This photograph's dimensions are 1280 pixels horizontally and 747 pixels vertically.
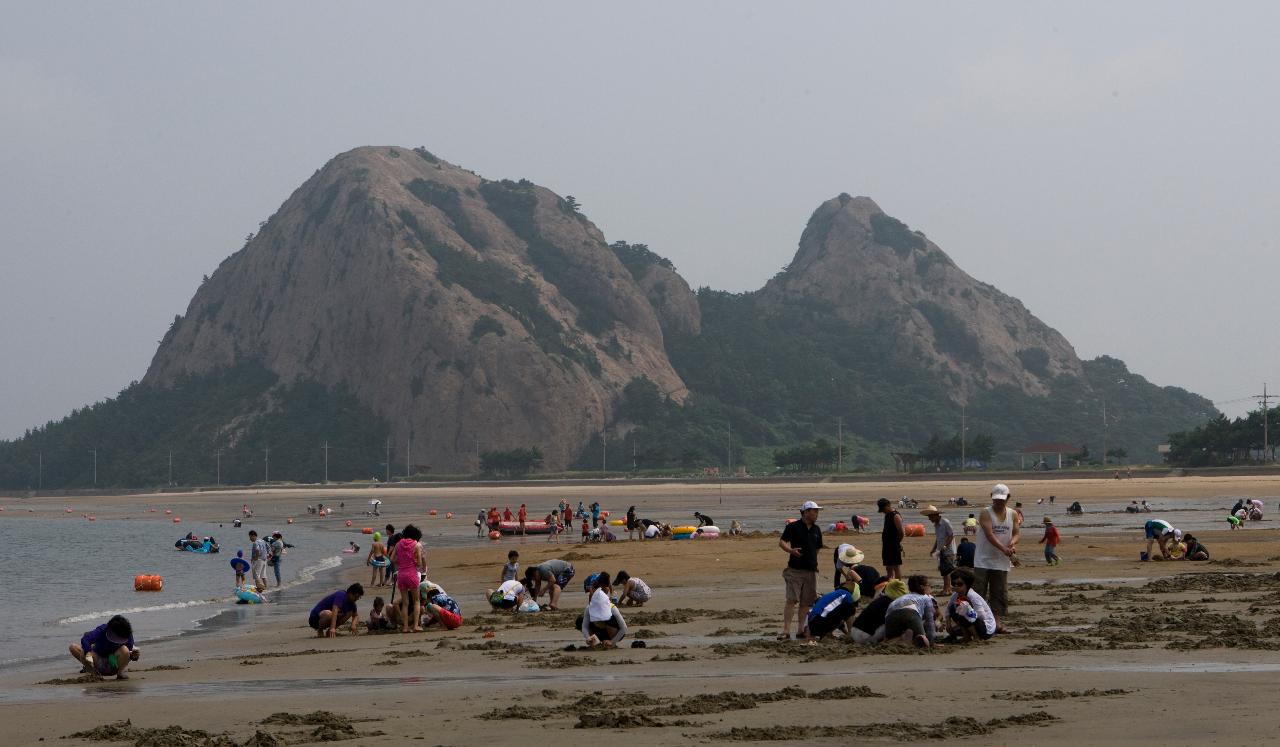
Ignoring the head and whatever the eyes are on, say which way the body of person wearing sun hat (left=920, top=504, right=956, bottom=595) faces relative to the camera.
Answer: to the viewer's left

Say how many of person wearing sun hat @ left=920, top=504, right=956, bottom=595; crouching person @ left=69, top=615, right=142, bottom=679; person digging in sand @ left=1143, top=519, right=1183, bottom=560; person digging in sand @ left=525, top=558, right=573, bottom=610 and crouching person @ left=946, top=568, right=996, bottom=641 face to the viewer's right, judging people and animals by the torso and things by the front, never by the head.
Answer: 1

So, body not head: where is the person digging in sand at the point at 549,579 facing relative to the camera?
to the viewer's left

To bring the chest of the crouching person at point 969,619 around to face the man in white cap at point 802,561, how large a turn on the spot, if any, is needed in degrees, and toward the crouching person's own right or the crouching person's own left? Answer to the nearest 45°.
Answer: approximately 45° to the crouching person's own right

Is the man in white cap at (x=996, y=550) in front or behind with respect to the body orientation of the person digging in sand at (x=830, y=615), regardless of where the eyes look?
in front

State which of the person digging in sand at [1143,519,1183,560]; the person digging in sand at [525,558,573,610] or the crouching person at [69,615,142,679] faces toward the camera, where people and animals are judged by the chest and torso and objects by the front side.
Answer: the crouching person

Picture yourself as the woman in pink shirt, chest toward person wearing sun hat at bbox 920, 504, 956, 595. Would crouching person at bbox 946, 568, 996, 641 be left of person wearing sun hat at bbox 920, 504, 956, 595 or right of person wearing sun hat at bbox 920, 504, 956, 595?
right

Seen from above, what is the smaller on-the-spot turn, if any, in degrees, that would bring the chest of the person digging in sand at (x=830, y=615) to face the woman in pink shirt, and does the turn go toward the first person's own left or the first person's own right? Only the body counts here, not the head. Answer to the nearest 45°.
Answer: approximately 135° to the first person's own left

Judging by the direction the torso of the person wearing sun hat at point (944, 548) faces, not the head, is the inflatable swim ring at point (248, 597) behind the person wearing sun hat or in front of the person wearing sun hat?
in front

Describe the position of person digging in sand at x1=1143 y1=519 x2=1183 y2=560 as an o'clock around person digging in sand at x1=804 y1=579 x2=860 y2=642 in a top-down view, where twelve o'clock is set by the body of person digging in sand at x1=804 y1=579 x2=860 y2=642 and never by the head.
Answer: person digging in sand at x1=1143 y1=519 x2=1183 y2=560 is roughly at 10 o'clock from person digging in sand at x1=804 y1=579 x2=860 y2=642.

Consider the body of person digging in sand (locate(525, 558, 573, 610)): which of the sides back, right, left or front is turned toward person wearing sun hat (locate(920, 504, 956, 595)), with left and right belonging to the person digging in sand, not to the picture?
back

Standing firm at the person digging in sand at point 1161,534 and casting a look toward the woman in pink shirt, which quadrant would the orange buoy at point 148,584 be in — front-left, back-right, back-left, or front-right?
front-right

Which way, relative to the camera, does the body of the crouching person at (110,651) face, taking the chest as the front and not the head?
toward the camera

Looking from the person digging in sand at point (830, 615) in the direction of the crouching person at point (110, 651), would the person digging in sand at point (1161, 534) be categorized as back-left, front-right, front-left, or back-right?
back-right
